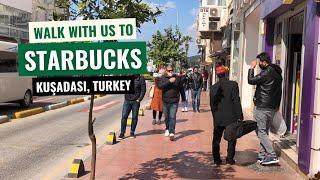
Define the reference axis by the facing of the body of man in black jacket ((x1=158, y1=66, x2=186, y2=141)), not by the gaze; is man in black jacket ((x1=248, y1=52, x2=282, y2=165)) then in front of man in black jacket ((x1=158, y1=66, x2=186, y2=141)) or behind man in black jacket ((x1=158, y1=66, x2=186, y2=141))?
in front

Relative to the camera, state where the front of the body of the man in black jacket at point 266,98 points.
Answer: to the viewer's left

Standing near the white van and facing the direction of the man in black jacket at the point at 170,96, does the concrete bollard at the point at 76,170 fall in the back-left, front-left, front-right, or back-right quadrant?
front-right

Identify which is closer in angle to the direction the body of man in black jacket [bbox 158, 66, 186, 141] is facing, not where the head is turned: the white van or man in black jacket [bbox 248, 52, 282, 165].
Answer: the man in black jacket

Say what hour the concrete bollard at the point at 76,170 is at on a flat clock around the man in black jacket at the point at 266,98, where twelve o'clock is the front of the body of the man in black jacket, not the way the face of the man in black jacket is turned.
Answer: The concrete bollard is roughly at 11 o'clock from the man in black jacket.

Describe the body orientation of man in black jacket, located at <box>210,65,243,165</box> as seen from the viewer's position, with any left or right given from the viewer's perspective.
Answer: facing away from the viewer

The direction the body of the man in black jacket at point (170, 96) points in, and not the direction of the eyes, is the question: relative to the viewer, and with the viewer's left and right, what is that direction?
facing the viewer
